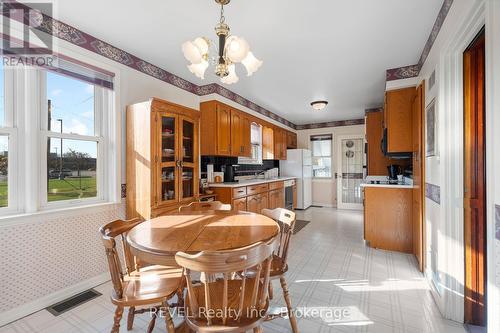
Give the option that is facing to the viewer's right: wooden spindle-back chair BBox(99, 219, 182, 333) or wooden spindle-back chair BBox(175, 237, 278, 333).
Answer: wooden spindle-back chair BBox(99, 219, 182, 333)

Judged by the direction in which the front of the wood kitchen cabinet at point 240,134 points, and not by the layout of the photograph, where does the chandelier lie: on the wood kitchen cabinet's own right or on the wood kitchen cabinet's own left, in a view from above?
on the wood kitchen cabinet's own right

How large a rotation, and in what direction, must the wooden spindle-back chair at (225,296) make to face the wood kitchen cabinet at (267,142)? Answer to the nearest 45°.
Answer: approximately 45° to its right

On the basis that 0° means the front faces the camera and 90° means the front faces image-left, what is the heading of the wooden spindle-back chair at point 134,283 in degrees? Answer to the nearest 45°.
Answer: approximately 270°

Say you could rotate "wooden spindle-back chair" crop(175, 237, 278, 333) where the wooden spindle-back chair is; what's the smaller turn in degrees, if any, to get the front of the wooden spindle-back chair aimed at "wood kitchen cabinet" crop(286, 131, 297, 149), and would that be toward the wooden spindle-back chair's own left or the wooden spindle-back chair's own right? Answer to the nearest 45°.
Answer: approximately 45° to the wooden spindle-back chair's own right

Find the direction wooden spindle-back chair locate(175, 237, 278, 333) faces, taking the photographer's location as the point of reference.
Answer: facing away from the viewer and to the left of the viewer

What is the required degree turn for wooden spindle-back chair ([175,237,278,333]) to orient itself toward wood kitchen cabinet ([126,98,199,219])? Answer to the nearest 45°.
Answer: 0° — it already faces it

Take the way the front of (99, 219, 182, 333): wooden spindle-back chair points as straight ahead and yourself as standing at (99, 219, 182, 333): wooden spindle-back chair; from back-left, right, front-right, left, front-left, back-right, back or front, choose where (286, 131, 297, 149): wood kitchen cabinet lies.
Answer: front-left

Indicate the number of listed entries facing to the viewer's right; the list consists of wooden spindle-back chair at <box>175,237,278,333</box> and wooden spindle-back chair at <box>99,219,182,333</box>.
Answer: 1

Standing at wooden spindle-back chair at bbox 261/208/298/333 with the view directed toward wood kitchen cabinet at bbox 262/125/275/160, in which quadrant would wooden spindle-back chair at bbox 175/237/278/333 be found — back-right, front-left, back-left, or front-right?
back-left

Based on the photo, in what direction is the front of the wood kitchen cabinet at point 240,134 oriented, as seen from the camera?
facing the viewer and to the right of the viewer

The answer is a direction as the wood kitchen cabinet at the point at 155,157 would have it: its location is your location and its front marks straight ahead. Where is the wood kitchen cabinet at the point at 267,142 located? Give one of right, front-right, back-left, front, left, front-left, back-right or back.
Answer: left

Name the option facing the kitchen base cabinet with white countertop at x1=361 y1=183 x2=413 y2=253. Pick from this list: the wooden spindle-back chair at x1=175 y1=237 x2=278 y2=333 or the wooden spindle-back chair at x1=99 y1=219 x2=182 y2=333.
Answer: the wooden spindle-back chair at x1=99 y1=219 x2=182 y2=333
